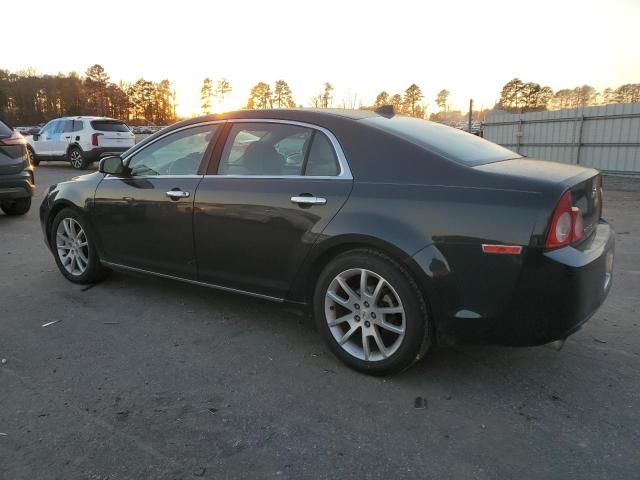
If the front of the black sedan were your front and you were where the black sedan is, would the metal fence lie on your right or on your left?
on your right

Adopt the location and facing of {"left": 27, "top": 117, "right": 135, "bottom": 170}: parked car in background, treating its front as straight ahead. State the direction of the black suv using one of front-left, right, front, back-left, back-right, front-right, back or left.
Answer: back-left

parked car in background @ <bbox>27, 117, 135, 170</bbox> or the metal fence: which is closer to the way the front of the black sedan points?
the parked car in background

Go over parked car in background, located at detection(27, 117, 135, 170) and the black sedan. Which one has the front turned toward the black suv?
the black sedan

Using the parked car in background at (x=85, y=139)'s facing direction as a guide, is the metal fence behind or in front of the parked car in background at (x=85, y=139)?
behind

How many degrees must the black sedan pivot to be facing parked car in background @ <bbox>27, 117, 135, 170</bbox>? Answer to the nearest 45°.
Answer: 0° — it already faces it

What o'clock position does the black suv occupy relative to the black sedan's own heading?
The black suv is roughly at 12 o'clock from the black sedan.

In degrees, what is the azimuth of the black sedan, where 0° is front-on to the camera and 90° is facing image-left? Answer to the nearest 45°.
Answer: approximately 135°

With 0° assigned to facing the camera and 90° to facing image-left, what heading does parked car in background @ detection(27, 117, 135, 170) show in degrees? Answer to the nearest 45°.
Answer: approximately 135°
